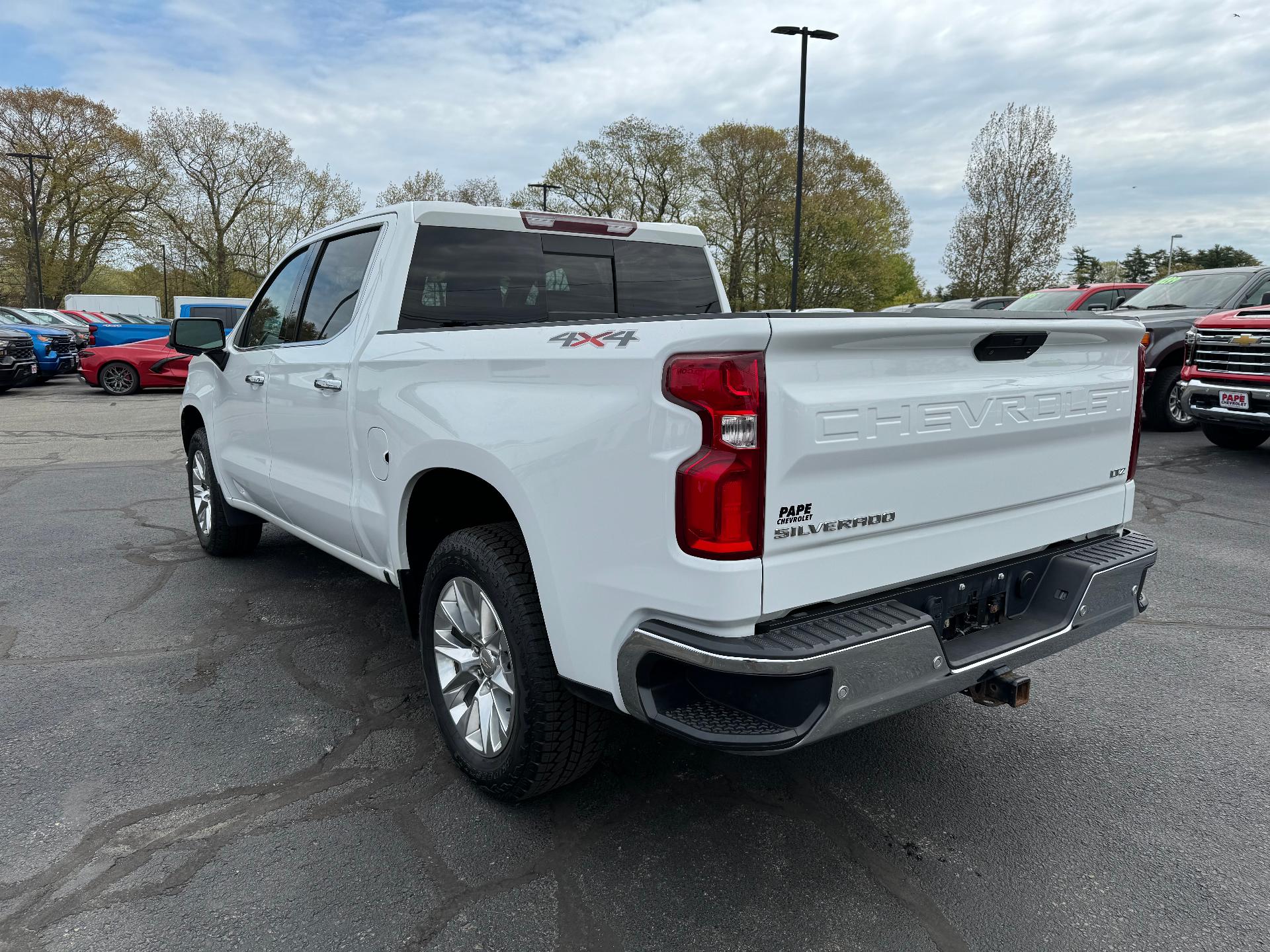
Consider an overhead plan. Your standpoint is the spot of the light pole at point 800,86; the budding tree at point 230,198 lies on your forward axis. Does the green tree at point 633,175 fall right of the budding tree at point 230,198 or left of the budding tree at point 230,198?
right

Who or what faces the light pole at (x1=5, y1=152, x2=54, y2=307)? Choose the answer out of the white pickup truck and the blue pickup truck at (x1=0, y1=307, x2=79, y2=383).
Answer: the white pickup truck

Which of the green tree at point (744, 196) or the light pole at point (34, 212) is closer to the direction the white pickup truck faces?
the light pole

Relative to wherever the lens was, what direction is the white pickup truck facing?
facing away from the viewer and to the left of the viewer

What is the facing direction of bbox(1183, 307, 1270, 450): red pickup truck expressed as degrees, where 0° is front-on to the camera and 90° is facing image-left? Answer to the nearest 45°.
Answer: approximately 45°

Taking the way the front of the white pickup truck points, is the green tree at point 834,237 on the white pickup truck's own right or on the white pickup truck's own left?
on the white pickup truck's own right

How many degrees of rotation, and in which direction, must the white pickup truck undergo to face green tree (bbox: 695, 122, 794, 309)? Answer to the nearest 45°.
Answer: approximately 45° to its right
